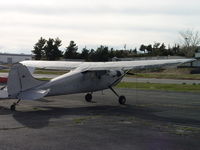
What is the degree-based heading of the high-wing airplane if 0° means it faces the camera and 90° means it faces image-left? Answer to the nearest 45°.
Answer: approximately 225°
